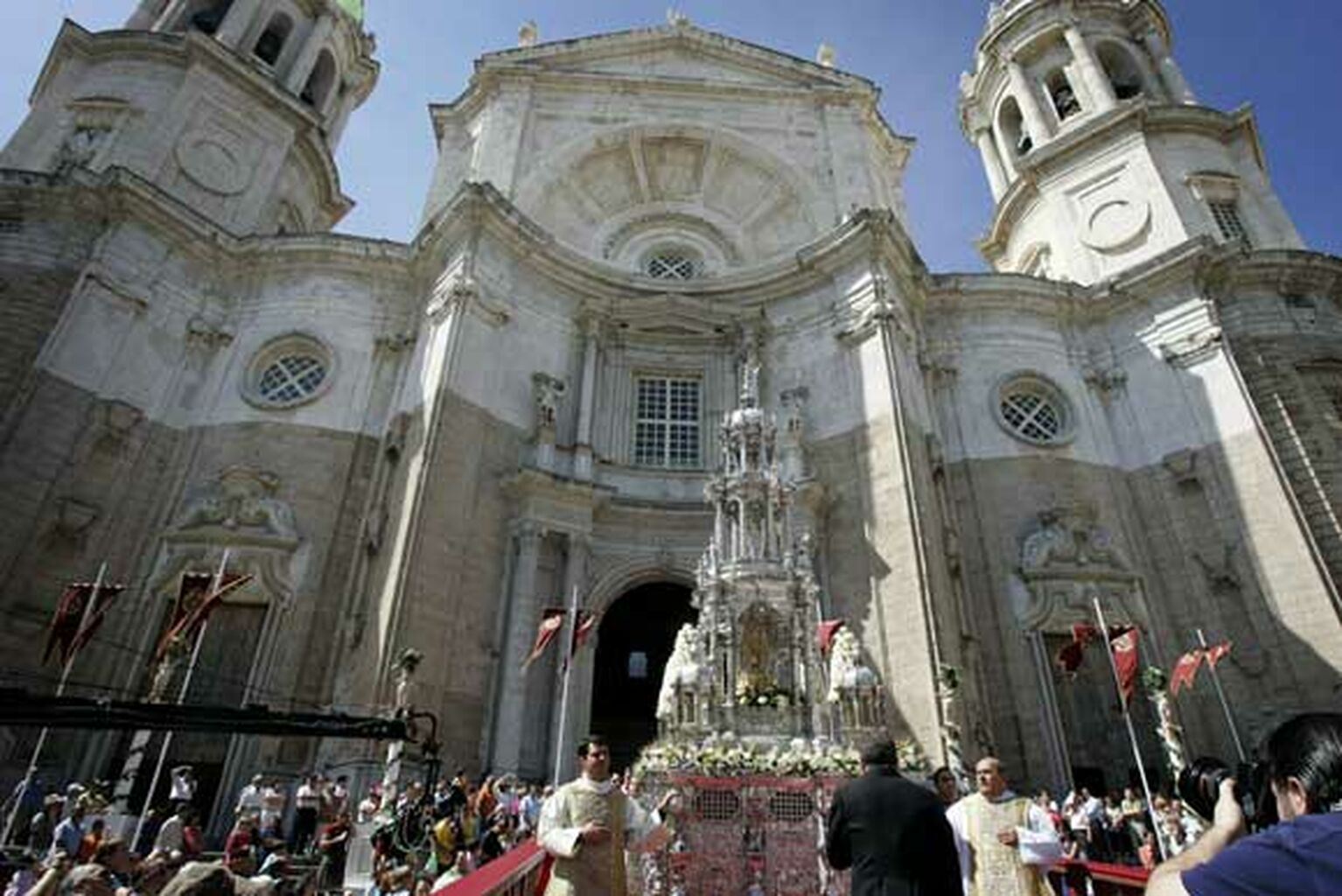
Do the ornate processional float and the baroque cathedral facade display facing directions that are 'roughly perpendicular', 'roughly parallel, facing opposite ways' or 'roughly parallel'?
roughly parallel

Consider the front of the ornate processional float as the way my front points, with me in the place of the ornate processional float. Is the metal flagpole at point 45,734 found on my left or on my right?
on my right

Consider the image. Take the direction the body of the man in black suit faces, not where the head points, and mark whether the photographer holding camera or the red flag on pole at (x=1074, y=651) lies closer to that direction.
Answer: the red flag on pole

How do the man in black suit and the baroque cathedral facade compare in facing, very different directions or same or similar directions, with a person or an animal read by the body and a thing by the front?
very different directions

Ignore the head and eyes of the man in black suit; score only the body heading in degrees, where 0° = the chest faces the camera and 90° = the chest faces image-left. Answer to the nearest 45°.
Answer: approximately 180°

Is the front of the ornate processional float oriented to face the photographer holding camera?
yes

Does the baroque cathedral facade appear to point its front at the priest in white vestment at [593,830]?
yes

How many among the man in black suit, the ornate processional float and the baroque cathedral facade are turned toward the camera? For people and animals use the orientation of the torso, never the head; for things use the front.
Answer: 2

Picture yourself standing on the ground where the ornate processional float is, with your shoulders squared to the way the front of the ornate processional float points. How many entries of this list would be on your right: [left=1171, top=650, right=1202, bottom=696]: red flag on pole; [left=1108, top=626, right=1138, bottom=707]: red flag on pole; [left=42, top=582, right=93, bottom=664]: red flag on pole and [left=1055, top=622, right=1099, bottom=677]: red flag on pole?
1

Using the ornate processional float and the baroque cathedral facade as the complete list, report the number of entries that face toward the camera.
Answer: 2

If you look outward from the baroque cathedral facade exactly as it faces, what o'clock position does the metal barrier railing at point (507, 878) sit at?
The metal barrier railing is roughly at 12 o'clock from the baroque cathedral facade.

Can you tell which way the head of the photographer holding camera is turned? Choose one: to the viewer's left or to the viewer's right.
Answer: to the viewer's left

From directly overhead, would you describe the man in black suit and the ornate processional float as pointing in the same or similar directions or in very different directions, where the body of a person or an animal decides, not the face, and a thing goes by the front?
very different directions

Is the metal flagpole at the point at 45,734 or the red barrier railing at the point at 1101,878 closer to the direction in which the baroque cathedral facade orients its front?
the red barrier railing

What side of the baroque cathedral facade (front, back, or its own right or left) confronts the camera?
front

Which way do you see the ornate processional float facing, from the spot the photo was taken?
facing the viewer
